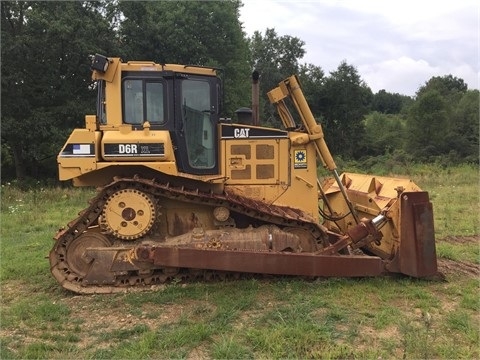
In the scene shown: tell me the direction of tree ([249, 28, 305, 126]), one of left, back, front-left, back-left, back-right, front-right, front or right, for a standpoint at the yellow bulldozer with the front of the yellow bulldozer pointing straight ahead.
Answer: left

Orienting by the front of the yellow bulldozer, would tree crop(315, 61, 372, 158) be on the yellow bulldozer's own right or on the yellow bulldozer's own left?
on the yellow bulldozer's own left

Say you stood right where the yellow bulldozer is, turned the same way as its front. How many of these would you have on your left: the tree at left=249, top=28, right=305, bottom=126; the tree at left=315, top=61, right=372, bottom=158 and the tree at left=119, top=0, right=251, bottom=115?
3

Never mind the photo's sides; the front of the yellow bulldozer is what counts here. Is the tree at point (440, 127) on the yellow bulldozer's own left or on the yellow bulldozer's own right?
on the yellow bulldozer's own left

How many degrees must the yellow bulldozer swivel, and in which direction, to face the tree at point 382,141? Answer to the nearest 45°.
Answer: approximately 90° to its left

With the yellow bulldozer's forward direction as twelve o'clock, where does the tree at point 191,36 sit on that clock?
The tree is roughly at 9 o'clock from the yellow bulldozer.

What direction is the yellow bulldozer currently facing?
to the viewer's right

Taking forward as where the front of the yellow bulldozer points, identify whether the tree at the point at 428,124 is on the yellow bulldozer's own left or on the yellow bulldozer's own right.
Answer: on the yellow bulldozer's own left
